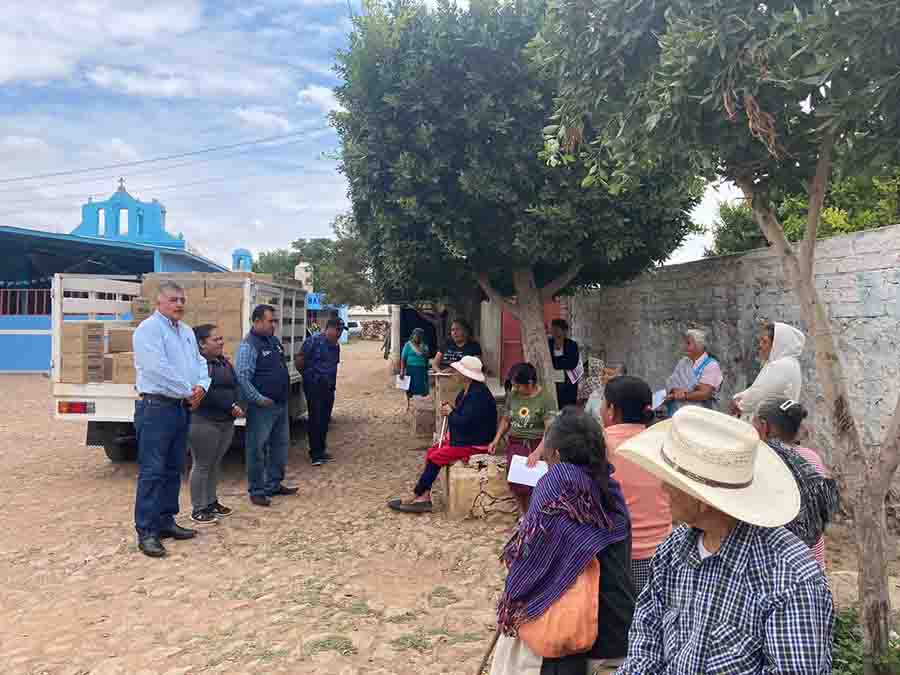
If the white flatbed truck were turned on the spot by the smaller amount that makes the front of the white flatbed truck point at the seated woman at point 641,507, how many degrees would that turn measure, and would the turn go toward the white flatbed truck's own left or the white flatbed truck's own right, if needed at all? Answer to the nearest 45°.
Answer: approximately 90° to the white flatbed truck's own right

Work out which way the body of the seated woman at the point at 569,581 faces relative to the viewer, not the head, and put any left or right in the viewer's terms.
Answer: facing away from the viewer and to the left of the viewer

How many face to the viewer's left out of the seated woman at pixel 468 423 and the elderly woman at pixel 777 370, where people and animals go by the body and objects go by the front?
2

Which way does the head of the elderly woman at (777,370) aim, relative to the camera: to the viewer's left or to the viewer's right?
to the viewer's left

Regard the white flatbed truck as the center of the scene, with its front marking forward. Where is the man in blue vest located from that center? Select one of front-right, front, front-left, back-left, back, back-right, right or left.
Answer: right

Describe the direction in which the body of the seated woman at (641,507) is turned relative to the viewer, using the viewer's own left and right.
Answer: facing away from the viewer and to the left of the viewer

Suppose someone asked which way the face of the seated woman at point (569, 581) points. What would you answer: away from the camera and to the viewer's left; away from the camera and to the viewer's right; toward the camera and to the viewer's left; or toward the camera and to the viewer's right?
away from the camera and to the viewer's left

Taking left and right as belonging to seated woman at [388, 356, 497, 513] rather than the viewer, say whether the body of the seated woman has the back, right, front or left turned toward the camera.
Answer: left

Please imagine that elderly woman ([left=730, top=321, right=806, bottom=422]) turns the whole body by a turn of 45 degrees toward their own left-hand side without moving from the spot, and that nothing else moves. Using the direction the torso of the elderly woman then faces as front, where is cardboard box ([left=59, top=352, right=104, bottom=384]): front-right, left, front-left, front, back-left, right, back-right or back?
front-right

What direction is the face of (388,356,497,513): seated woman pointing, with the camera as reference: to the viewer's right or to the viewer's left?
to the viewer's left

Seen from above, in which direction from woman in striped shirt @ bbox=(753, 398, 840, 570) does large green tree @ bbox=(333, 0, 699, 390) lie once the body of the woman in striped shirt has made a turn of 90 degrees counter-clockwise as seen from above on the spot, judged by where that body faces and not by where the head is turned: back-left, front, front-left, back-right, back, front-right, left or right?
back-right

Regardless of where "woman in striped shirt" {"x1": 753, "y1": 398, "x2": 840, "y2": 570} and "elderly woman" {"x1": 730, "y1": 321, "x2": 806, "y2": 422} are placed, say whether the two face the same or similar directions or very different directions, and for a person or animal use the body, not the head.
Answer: same or similar directions

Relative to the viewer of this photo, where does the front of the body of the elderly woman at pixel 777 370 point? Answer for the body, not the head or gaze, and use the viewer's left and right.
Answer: facing to the left of the viewer

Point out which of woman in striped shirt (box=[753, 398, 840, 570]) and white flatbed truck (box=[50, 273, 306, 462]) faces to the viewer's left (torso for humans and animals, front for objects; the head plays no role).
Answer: the woman in striped shirt

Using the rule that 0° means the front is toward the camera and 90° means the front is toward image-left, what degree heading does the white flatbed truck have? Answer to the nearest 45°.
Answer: approximately 225°

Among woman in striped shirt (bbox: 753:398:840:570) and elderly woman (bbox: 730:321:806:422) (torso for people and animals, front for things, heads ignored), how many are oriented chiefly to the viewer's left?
2

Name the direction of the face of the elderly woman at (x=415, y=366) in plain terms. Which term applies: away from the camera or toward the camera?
toward the camera
